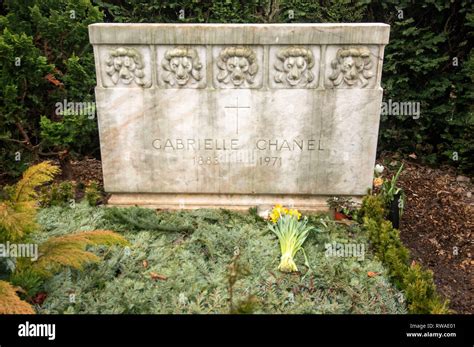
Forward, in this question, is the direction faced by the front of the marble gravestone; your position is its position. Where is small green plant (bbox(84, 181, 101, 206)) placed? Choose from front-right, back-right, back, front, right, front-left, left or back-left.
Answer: right

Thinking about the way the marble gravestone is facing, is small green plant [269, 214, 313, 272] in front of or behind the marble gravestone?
in front

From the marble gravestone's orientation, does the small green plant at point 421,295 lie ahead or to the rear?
ahead

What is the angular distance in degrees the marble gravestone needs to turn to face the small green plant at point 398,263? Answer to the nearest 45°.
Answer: approximately 45° to its left

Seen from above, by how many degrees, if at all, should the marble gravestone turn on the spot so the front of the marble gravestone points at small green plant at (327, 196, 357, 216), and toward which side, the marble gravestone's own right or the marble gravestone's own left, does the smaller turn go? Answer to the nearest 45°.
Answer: approximately 90° to the marble gravestone's own left

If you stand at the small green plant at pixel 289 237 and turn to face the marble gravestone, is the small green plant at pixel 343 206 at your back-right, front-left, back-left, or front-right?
front-right

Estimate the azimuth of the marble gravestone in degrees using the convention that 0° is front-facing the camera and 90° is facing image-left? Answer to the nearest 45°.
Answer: approximately 0°
